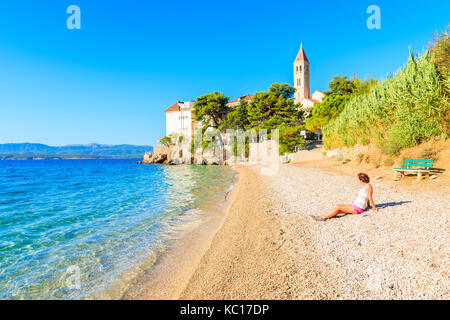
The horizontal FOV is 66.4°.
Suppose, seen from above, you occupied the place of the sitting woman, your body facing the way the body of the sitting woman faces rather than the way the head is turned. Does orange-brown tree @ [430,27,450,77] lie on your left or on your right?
on your right

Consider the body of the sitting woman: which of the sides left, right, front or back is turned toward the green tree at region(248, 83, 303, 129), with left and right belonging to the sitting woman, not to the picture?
right

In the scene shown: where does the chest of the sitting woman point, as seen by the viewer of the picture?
to the viewer's left

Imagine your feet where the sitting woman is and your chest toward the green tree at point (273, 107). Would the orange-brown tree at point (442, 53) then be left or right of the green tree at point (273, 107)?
right
